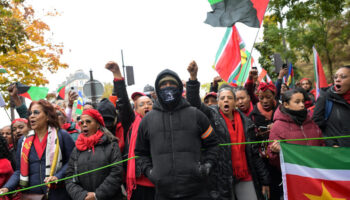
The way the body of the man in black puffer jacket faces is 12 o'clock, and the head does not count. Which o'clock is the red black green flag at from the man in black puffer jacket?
The red black green flag is roughly at 7 o'clock from the man in black puffer jacket.

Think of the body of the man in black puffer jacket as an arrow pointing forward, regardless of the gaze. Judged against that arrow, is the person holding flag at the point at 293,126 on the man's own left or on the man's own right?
on the man's own left

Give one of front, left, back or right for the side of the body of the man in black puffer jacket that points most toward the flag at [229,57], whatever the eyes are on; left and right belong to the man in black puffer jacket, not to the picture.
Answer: back

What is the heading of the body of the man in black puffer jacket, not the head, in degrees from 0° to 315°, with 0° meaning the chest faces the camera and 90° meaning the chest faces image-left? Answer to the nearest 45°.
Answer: approximately 0°

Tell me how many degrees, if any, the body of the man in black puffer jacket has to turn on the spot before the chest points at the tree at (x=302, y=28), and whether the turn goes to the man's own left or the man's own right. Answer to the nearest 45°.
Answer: approximately 135° to the man's own left

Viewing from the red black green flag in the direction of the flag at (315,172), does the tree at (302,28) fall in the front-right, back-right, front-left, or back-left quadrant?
back-left

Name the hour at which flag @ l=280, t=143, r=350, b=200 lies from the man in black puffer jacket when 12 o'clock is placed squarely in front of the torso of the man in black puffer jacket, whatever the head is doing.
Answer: The flag is roughly at 9 o'clock from the man in black puffer jacket.

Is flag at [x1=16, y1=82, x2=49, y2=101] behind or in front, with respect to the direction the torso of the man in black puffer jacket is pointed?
behind
